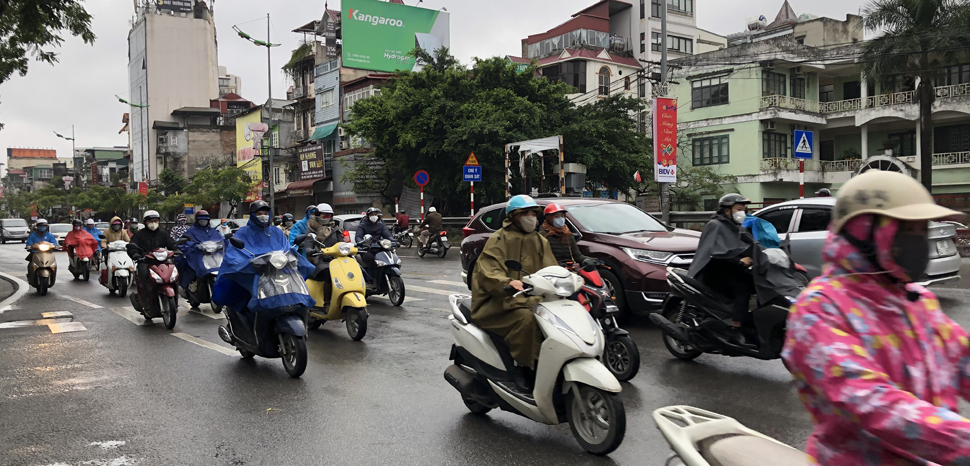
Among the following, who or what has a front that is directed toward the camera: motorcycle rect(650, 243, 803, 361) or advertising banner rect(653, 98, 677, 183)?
the advertising banner

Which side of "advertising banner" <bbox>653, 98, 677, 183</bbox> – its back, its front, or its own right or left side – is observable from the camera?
front

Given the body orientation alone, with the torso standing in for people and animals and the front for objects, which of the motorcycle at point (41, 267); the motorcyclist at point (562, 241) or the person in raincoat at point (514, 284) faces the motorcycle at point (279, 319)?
the motorcycle at point (41, 267)

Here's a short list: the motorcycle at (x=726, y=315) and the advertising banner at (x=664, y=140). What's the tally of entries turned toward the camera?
1

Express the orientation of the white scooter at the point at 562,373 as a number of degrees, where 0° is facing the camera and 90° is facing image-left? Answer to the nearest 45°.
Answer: approximately 315°

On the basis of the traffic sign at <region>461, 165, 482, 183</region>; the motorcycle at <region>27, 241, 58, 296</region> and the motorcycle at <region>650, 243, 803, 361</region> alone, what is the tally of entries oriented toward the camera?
2

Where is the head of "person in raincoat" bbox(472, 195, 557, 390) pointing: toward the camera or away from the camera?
toward the camera

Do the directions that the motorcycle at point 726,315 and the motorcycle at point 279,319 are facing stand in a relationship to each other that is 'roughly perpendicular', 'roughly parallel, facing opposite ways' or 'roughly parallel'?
roughly parallel

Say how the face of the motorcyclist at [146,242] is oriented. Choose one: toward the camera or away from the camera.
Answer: toward the camera

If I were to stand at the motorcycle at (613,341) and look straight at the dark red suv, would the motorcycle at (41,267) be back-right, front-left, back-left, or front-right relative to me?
front-left

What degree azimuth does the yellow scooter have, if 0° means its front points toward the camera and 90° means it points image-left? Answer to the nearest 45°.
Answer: approximately 315°

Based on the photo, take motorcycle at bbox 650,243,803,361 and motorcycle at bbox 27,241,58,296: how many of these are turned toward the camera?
1

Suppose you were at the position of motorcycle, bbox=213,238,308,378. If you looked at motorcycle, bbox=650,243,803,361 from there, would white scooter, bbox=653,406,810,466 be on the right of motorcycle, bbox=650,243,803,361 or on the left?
right
